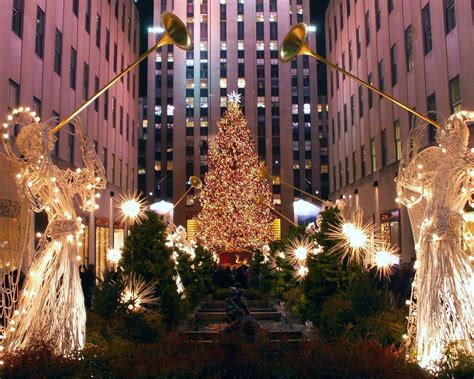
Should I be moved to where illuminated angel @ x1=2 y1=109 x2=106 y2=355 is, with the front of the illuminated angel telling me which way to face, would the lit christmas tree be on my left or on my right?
on my left

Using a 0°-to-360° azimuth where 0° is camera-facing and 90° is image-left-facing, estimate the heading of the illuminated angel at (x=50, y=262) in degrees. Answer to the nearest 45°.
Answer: approximately 270°

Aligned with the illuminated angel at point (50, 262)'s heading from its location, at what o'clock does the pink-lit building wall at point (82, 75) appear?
The pink-lit building wall is roughly at 9 o'clock from the illuminated angel.

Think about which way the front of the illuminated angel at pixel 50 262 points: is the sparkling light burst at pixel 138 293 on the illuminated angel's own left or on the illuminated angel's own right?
on the illuminated angel's own left

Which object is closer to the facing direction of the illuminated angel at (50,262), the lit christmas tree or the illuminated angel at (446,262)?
the illuminated angel

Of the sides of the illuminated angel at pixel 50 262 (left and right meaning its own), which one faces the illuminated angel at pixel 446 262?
front
